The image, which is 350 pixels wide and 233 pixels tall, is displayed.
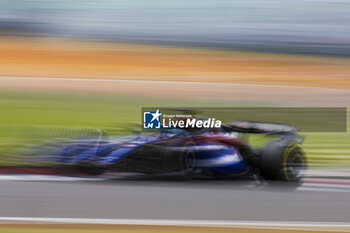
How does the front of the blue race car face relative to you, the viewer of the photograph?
facing the viewer and to the left of the viewer
